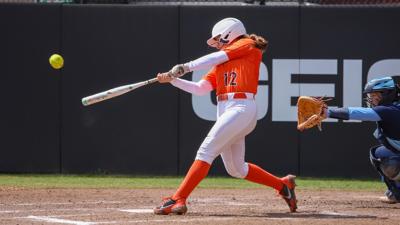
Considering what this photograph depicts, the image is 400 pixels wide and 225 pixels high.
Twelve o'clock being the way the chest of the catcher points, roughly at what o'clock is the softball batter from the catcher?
The softball batter is roughly at 11 o'clock from the catcher.

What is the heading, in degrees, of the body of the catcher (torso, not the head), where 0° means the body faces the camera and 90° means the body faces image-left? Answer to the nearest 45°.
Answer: approximately 90°

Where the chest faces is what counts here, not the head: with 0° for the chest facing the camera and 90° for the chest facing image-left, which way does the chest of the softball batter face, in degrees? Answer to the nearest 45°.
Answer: approximately 45°

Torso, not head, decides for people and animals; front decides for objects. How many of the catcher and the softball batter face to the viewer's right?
0

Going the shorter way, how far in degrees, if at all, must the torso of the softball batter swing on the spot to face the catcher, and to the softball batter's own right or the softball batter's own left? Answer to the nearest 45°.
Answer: approximately 135° to the softball batter's own left
